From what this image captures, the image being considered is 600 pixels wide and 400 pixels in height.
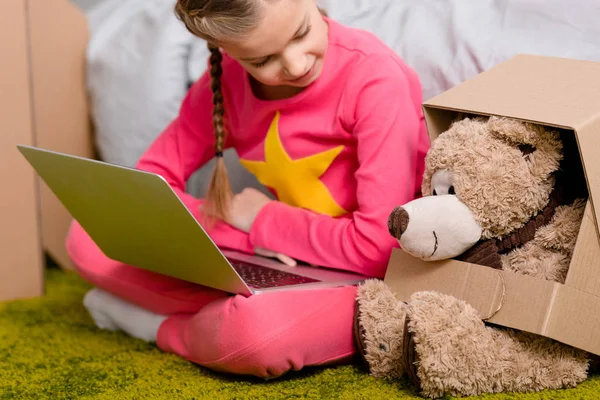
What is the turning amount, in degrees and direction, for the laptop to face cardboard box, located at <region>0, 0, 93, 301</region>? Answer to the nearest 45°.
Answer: approximately 90° to its left

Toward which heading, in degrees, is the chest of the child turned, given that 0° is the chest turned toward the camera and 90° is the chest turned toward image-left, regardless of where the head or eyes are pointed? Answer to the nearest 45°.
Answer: approximately 45°

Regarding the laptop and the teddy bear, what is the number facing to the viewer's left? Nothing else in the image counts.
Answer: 1

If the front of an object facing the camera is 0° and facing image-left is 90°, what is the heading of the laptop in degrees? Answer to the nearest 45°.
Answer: approximately 225°

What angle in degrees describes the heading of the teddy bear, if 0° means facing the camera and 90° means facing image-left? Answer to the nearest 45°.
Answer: approximately 90°
